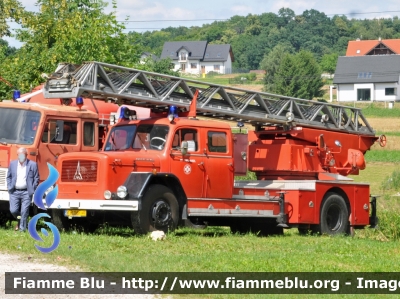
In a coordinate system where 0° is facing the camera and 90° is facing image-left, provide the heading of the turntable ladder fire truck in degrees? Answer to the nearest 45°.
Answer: approximately 45°

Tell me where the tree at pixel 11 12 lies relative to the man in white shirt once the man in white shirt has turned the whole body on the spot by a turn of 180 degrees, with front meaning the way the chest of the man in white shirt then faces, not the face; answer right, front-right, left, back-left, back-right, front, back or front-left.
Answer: front

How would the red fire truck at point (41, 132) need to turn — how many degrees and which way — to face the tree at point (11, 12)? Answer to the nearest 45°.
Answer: approximately 135° to its right

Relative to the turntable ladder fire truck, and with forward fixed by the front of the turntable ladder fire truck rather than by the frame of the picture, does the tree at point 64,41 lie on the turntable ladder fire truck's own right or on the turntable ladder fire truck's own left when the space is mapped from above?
on the turntable ladder fire truck's own right

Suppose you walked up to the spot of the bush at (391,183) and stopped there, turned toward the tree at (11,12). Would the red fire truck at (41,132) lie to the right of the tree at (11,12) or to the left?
left

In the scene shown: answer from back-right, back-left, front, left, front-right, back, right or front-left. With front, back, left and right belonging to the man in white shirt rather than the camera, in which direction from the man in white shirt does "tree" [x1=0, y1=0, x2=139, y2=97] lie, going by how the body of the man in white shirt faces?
back

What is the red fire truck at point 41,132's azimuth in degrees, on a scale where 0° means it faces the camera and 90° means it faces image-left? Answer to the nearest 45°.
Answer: approximately 45°
